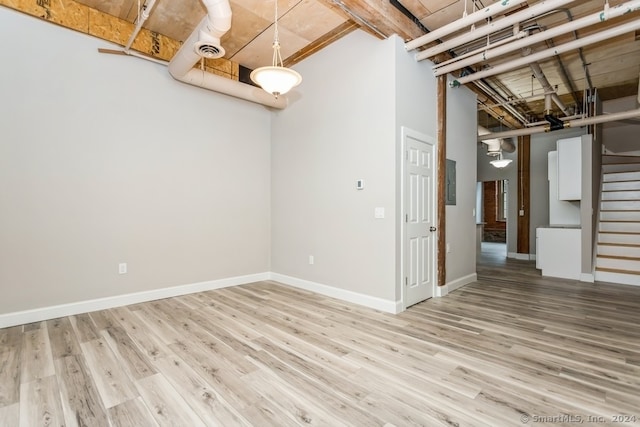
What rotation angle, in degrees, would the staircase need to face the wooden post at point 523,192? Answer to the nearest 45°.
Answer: approximately 135° to its right

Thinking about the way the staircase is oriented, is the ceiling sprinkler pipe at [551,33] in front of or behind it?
in front

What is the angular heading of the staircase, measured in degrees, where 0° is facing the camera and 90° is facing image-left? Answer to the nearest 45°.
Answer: approximately 0°

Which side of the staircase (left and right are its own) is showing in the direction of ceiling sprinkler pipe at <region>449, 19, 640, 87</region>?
front

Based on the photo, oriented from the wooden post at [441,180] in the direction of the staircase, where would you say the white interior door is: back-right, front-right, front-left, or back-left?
back-right

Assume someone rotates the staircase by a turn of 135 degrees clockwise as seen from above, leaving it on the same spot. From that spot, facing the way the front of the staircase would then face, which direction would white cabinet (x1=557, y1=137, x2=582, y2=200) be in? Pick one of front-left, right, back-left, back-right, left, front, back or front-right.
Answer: left
